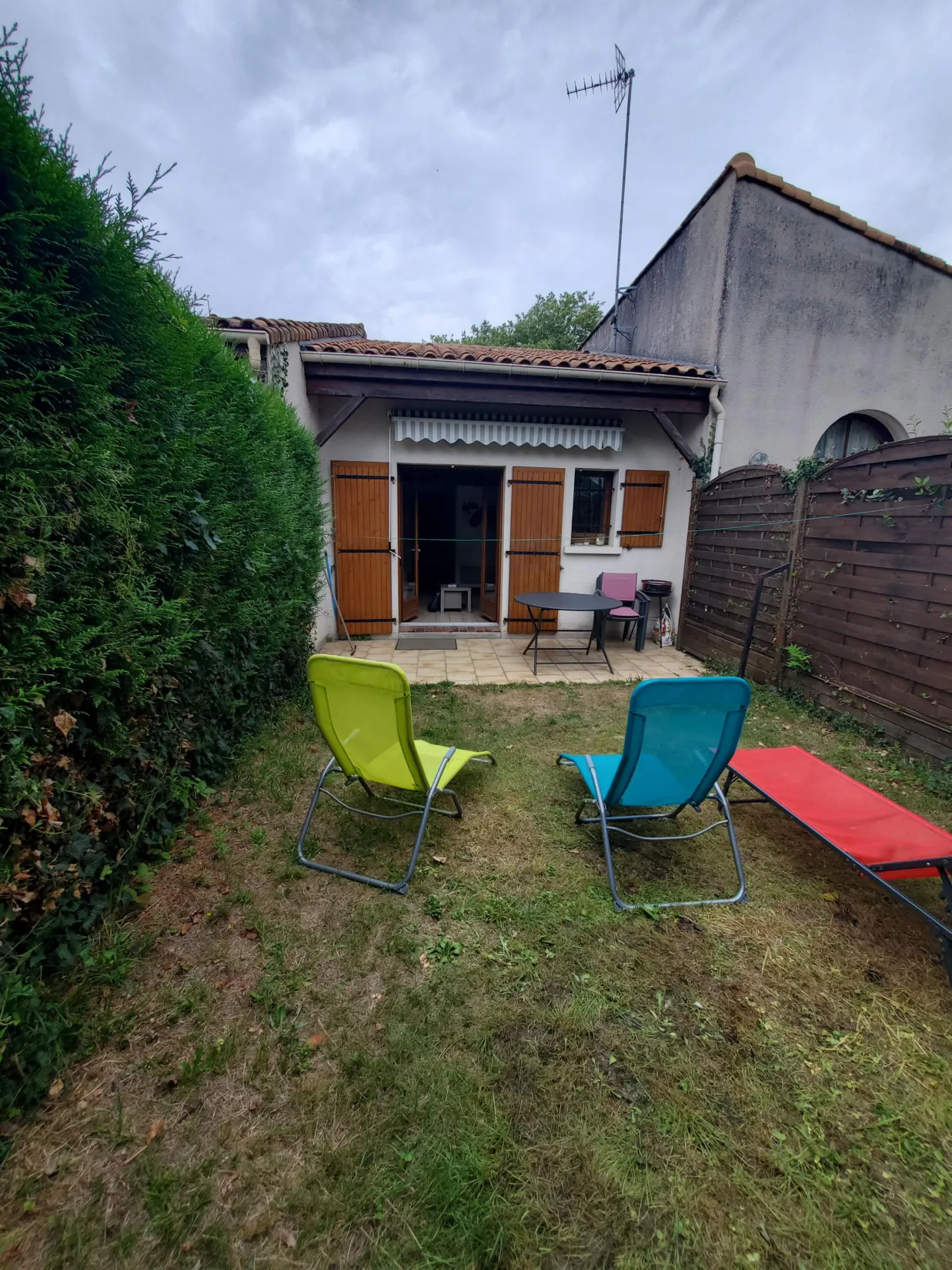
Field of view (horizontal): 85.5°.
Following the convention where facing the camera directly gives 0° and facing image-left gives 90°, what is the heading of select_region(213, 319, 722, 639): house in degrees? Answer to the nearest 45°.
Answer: approximately 0°

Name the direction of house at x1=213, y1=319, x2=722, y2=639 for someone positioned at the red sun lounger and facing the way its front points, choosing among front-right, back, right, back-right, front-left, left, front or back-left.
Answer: front

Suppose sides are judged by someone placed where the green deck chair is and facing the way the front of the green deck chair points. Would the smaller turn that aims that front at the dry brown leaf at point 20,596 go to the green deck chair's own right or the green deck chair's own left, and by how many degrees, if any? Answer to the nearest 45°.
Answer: approximately 180°

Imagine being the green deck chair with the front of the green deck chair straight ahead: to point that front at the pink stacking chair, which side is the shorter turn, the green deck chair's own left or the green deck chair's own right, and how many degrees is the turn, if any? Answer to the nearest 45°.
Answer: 0° — it already faces it

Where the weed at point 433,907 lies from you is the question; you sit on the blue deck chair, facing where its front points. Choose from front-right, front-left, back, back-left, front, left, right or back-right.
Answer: left

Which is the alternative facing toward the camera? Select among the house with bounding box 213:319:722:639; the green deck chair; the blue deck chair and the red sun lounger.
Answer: the house

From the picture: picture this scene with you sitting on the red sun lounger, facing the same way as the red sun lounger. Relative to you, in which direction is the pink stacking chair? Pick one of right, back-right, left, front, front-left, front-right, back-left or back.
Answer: front

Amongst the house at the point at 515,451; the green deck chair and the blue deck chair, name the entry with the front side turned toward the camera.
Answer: the house

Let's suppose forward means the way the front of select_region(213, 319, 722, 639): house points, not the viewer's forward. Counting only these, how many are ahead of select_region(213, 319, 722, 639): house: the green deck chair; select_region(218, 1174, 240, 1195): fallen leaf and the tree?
2

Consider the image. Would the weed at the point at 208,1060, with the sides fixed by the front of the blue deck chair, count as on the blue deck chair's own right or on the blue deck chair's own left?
on the blue deck chair's own left

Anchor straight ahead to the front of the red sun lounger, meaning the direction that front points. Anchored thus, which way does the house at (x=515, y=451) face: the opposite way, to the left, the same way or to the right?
the opposite way

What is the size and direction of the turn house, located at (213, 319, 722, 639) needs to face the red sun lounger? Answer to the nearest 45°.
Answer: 0° — it already faces it
